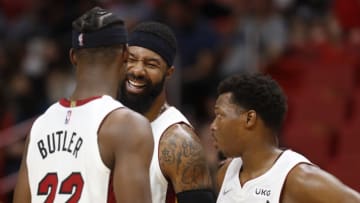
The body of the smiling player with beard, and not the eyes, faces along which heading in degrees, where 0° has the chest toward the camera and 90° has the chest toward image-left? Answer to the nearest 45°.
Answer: approximately 45°

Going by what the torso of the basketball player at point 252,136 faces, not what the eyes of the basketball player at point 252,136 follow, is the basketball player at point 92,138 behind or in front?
in front

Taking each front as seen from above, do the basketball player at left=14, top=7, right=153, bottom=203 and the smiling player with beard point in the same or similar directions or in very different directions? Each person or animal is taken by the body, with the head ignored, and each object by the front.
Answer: very different directions

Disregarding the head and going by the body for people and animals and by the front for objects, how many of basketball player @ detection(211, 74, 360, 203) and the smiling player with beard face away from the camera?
0

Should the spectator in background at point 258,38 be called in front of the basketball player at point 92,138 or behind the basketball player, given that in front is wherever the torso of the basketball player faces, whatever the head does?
in front

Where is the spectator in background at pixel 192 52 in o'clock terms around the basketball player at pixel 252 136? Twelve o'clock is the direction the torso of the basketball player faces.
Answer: The spectator in background is roughly at 4 o'clock from the basketball player.

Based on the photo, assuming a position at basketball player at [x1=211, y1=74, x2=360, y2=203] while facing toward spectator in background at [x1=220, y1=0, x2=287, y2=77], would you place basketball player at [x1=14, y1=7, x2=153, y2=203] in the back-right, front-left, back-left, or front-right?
back-left

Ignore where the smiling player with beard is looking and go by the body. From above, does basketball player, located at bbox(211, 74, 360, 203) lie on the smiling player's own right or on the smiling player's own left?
on the smiling player's own left
